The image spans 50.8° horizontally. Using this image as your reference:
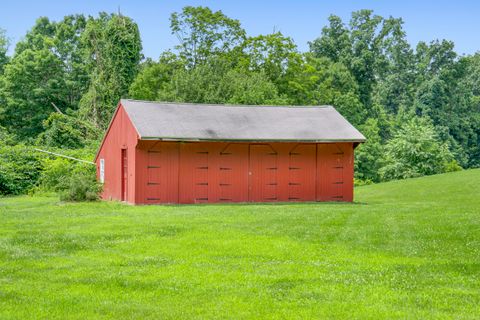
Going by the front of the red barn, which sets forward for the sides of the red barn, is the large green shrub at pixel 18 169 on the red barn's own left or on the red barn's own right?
on the red barn's own right

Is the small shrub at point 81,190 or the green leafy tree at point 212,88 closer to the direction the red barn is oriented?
the small shrub

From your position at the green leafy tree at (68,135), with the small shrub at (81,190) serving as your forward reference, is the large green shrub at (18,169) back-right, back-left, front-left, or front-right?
front-right

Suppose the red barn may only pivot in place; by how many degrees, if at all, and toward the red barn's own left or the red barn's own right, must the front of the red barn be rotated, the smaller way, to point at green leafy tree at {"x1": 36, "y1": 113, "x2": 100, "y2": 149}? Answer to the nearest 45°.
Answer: approximately 135° to the red barn's own right

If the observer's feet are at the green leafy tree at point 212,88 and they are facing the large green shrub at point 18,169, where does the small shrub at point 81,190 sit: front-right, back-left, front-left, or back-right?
front-left

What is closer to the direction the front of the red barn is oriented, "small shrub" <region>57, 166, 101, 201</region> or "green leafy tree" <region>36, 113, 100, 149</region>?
the small shrub

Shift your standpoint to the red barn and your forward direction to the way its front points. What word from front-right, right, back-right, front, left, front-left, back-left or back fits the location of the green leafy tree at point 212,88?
back

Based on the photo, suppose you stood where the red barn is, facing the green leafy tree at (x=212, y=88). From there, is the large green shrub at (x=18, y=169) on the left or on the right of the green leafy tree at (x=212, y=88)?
left

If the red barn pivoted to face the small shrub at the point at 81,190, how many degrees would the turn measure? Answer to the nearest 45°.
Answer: approximately 90° to its right

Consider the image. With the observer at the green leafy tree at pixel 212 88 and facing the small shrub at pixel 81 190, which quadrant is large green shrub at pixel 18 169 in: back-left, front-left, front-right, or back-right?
front-right

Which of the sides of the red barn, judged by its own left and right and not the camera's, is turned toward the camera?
front
